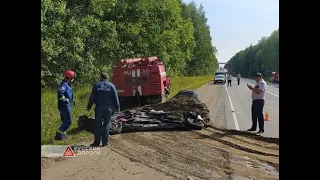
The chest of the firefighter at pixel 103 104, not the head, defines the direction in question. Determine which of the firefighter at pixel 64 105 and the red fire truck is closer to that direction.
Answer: the red fire truck

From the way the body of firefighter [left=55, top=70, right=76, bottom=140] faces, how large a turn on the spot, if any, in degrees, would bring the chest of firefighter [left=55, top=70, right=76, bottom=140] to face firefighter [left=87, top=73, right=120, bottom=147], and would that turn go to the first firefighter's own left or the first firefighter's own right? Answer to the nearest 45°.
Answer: approximately 45° to the first firefighter's own right

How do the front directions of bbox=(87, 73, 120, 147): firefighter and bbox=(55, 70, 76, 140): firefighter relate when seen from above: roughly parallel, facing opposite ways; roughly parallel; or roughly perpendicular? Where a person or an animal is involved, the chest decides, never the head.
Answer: roughly perpendicular

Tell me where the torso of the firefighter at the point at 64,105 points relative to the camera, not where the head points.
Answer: to the viewer's right

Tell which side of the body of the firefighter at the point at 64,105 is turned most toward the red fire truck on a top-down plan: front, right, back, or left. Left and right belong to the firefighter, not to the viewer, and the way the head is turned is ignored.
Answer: left

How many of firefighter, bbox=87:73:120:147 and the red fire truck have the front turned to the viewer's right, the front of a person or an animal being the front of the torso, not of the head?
0

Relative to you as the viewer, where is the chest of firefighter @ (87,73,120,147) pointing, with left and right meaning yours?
facing away from the viewer

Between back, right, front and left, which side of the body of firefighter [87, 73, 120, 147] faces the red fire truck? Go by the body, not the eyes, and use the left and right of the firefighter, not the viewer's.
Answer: front

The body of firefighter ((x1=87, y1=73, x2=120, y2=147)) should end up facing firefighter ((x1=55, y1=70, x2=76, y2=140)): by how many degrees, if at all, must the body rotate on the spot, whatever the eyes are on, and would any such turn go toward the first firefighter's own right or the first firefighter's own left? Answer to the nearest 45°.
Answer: approximately 45° to the first firefighter's own left
